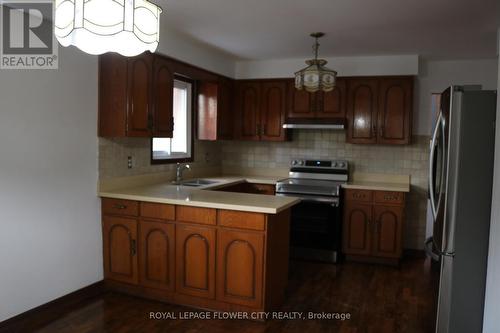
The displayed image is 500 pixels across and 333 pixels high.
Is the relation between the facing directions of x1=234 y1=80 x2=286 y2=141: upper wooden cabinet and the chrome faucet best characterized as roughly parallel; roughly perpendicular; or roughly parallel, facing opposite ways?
roughly perpendicular

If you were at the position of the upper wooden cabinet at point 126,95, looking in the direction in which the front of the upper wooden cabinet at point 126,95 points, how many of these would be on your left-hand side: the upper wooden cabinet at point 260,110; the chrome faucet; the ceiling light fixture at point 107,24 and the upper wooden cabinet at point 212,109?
3

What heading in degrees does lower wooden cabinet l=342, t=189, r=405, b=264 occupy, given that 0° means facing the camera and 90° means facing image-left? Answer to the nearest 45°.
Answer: approximately 0°

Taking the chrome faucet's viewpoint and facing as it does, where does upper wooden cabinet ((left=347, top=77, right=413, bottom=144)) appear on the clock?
The upper wooden cabinet is roughly at 12 o'clock from the chrome faucet.

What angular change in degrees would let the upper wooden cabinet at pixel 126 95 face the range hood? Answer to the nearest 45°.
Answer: approximately 45° to its left

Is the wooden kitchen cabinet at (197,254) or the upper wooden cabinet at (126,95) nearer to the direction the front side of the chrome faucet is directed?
the wooden kitchen cabinet

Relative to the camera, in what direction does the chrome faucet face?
facing to the right of the viewer

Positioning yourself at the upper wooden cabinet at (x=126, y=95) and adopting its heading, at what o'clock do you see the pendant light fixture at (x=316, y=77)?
The pendant light fixture is roughly at 11 o'clock from the upper wooden cabinet.

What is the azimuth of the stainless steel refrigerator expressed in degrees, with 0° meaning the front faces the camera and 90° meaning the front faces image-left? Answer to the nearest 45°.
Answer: approximately 90°
